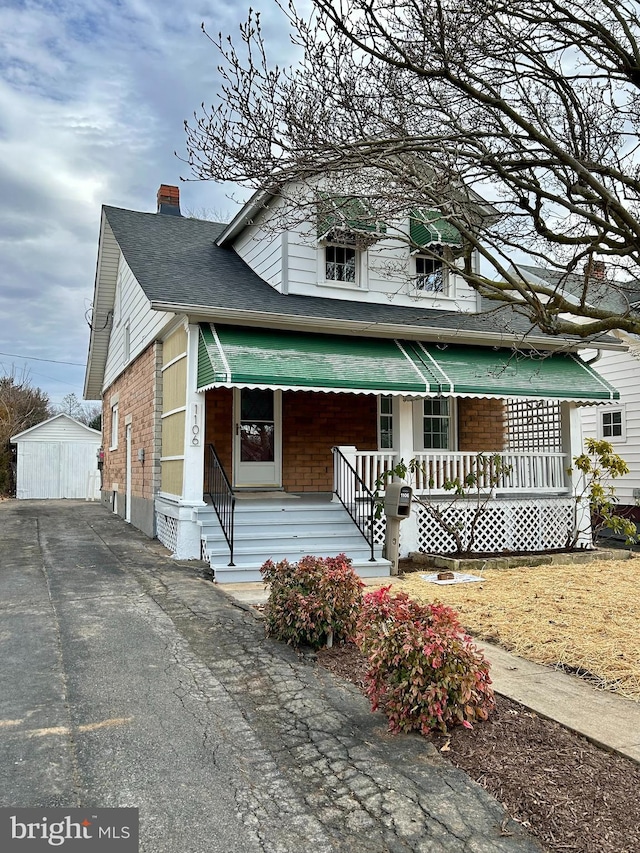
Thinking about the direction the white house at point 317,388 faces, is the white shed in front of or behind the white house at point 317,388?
behind

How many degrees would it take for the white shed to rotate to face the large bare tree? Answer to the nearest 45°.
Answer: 0° — it already faces it

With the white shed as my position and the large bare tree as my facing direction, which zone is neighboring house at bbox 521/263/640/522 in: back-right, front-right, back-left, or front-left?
front-left

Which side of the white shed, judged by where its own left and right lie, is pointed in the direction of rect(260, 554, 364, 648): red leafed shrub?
front

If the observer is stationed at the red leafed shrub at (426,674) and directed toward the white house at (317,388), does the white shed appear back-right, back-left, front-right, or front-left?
front-left

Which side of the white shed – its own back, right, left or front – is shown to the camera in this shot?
front

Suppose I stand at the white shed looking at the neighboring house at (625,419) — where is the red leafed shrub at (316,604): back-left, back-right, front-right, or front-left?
front-right

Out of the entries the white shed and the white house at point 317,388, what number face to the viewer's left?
0

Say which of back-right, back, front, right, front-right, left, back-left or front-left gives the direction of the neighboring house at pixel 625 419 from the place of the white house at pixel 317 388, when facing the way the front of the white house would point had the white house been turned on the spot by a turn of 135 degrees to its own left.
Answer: front-right

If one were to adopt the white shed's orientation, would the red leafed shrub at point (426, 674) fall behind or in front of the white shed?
in front

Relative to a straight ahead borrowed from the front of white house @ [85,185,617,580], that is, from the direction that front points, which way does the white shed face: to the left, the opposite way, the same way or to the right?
the same way

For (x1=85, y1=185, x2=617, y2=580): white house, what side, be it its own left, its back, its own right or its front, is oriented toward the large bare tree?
front

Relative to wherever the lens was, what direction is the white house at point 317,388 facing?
facing the viewer and to the right of the viewer

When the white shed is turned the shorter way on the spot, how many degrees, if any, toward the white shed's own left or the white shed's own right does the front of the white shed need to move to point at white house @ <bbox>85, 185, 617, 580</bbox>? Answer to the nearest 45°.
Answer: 0° — it already faces it
